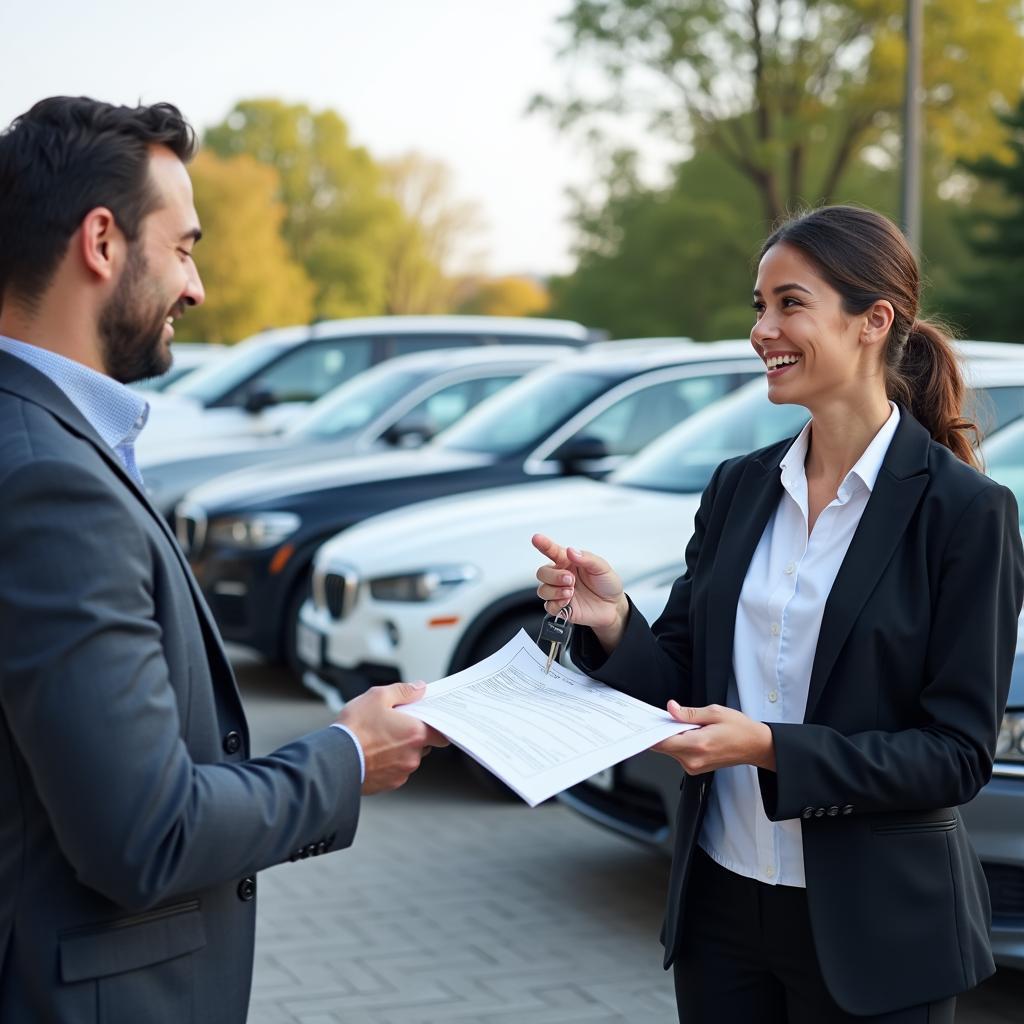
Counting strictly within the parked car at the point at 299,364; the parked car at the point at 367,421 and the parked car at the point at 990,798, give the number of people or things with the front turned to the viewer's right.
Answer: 0

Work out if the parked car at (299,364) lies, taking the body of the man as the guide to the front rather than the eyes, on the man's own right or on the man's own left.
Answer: on the man's own left

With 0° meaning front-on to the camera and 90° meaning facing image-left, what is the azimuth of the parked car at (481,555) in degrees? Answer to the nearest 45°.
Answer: approximately 45°

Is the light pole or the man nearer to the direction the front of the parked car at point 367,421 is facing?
the man

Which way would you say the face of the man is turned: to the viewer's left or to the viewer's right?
to the viewer's right

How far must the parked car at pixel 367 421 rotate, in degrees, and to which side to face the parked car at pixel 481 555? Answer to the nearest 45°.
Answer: approximately 45° to its left

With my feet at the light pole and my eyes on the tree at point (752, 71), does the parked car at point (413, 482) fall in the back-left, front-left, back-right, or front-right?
back-left

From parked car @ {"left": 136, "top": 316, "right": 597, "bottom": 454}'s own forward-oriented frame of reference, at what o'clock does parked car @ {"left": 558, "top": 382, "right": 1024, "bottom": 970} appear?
parked car @ {"left": 558, "top": 382, "right": 1024, "bottom": 970} is roughly at 10 o'clock from parked car @ {"left": 136, "top": 316, "right": 597, "bottom": 454}.

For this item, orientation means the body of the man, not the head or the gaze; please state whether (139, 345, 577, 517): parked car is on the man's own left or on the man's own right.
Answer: on the man's own left

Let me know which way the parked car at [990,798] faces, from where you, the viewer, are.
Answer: facing the viewer and to the left of the viewer

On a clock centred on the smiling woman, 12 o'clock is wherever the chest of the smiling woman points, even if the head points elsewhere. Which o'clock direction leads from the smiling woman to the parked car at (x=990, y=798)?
The parked car is roughly at 5 o'clock from the smiling woman.

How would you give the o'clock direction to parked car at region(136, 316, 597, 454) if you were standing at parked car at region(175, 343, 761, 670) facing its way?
parked car at region(136, 316, 597, 454) is roughly at 4 o'clock from parked car at region(175, 343, 761, 670).

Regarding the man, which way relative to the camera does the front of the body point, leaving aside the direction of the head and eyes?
to the viewer's right

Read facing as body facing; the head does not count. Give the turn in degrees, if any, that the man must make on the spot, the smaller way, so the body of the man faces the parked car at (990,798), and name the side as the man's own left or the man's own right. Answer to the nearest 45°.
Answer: approximately 45° to the man's own left
